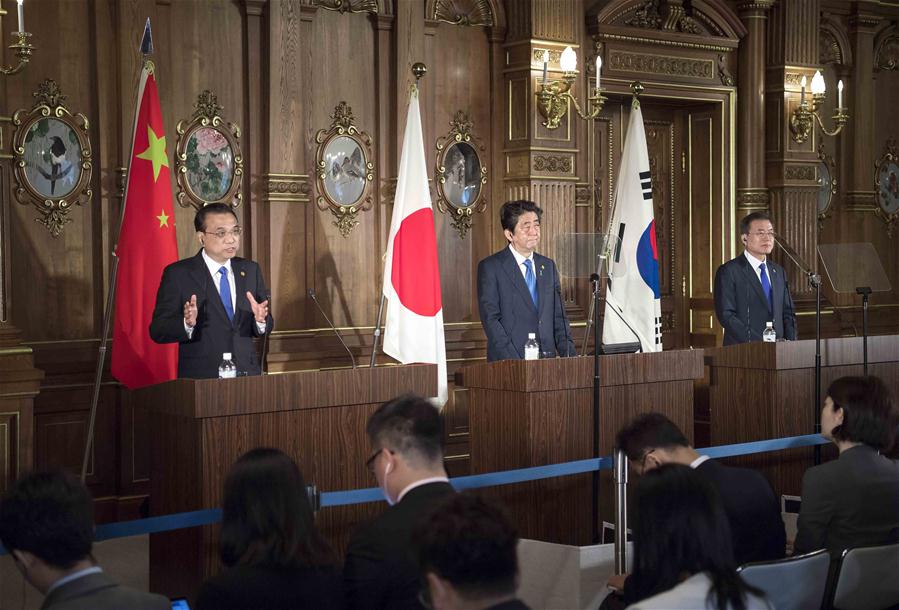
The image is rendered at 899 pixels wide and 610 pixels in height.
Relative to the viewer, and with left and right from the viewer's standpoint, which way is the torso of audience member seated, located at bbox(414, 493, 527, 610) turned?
facing away from the viewer and to the left of the viewer

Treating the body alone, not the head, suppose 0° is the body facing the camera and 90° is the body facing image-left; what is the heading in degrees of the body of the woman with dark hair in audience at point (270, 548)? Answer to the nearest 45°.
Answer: approximately 180°

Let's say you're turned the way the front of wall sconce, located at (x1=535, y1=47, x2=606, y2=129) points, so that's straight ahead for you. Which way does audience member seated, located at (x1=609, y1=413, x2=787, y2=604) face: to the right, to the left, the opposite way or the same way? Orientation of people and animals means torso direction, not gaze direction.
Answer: the opposite way

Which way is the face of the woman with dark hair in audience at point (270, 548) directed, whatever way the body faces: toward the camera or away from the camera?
away from the camera

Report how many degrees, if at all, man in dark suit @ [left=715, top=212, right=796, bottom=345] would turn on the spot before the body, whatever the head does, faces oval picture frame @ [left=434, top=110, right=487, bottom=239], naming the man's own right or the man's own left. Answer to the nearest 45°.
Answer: approximately 135° to the man's own right

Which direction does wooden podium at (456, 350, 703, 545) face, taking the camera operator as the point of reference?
facing the viewer and to the right of the viewer

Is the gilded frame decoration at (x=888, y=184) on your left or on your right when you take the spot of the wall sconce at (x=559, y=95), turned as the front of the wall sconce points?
on your left

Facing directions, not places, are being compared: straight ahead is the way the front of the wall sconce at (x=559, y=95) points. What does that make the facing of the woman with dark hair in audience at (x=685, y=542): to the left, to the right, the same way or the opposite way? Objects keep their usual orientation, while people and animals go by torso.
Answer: the opposite way

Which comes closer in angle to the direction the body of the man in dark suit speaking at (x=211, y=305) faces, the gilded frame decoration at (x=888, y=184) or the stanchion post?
the stanchion post

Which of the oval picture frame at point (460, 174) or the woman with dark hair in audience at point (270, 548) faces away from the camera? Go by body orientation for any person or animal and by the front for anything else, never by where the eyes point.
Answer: the woman with dark hair in audience

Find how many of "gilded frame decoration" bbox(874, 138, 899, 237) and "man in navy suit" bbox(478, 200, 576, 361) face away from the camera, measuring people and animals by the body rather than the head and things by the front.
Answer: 0

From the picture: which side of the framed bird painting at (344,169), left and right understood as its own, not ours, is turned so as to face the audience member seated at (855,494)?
front

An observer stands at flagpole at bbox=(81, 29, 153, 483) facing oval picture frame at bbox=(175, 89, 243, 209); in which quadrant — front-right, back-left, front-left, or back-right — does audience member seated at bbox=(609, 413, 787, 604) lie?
back-right

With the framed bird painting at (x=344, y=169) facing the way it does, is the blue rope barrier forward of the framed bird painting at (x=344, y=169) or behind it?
forward
